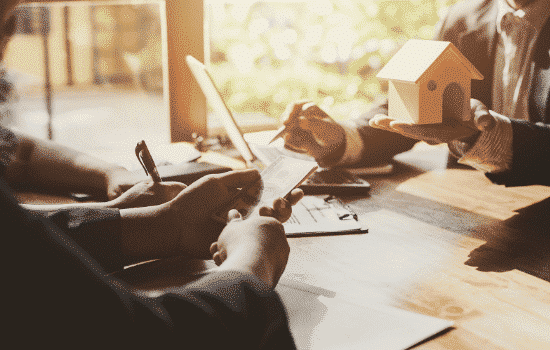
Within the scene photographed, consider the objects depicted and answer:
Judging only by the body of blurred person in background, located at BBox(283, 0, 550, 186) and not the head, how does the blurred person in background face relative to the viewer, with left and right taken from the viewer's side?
facing the viewer and to the left of the viewer

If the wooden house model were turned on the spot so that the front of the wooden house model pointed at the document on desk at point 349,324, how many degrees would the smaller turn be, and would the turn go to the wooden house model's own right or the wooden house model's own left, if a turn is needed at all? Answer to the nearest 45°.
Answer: approximately 45° to the wooden house model's own right

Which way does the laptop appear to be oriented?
to the viewer's right

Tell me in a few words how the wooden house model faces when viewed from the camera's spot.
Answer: facing the viewer and to the right of the viewer

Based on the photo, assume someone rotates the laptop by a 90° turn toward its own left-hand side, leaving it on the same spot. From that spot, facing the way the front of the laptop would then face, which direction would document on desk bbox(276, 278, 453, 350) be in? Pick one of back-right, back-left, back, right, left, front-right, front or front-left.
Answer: back
